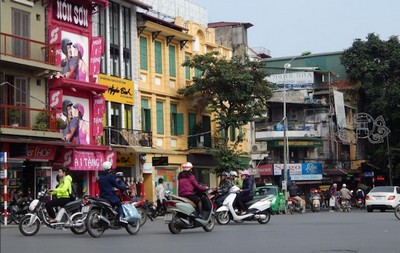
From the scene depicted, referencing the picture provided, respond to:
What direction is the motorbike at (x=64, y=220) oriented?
to the viewer's left

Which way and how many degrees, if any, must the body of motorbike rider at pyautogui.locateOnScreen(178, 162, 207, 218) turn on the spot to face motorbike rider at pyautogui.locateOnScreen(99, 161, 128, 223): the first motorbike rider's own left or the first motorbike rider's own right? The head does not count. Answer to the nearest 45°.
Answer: approximately 180°

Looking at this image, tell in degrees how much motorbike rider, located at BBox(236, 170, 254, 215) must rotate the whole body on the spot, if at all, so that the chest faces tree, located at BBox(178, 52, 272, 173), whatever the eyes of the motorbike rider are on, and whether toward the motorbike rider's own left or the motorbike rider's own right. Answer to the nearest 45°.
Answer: approximately 90° to the motorbike rider's own right

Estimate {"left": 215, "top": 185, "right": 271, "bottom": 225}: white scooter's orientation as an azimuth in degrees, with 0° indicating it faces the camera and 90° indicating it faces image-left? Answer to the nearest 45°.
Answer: approximately 90°

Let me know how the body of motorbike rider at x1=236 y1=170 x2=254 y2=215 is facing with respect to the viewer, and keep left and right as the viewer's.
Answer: facing to the left of the viewer

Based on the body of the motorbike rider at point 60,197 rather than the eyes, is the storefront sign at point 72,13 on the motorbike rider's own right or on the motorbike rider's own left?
on the motorbike rider's own right

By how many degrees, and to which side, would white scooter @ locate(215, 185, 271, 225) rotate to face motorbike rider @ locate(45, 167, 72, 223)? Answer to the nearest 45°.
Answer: approximately 45° to its left

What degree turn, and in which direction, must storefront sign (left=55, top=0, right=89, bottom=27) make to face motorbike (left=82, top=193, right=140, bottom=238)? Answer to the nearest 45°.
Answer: approximately 45° to its right

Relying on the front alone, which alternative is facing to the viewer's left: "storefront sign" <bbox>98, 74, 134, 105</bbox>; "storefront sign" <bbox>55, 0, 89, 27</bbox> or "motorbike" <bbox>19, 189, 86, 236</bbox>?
the motorbike

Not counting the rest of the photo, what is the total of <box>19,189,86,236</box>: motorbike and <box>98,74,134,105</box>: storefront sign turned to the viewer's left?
1
